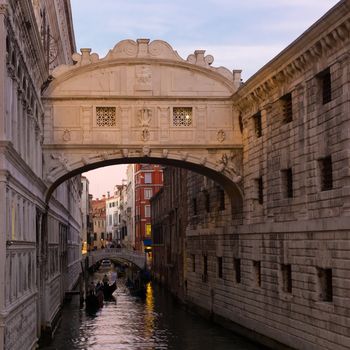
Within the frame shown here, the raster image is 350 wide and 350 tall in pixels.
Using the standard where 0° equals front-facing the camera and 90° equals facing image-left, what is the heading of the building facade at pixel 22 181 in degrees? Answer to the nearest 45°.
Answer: approximately 270°

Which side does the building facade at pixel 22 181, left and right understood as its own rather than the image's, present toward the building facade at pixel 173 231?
left
